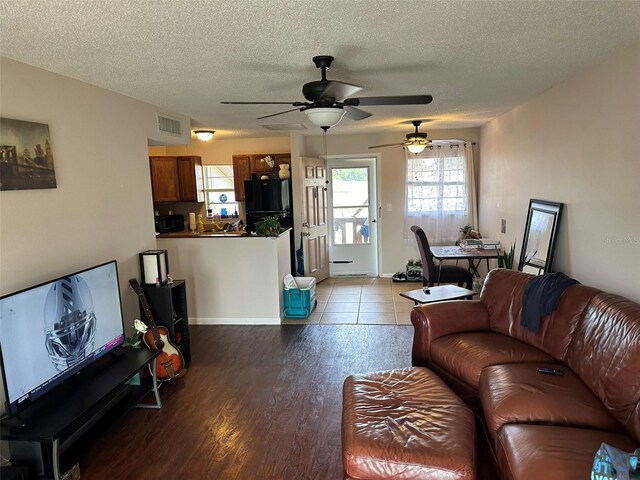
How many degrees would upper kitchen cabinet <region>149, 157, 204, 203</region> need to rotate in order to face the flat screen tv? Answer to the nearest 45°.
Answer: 0° — it already faces it

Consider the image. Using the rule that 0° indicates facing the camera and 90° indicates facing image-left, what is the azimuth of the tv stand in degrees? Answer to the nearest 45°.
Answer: approximately 315°

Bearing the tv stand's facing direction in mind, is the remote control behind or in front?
in front

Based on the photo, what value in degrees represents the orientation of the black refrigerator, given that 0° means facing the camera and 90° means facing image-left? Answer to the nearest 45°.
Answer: approximately 0°

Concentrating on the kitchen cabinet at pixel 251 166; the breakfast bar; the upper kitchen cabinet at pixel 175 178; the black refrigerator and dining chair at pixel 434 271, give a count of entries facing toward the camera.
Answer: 4

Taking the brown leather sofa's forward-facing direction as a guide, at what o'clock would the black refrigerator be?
The black refrigerator is roughly at 3 o'clock from the brown leather sofa.

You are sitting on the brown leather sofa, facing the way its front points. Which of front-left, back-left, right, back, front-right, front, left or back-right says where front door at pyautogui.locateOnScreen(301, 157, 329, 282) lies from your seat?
right

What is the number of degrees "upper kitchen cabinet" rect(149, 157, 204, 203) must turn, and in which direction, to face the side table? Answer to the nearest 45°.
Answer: approximately 45° to its left

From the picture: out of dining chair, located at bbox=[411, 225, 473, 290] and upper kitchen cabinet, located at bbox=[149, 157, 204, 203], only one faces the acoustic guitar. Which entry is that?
the upper kitchen cabinet

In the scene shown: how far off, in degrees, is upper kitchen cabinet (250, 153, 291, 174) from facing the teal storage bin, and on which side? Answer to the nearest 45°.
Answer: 0° — it already faces it

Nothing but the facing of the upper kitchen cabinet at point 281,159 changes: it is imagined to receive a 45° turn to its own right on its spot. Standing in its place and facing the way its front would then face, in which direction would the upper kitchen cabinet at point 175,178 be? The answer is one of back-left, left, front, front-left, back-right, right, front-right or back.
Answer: front-right

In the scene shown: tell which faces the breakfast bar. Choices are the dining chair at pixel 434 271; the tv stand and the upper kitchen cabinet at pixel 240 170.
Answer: the upper kitchen cabinet

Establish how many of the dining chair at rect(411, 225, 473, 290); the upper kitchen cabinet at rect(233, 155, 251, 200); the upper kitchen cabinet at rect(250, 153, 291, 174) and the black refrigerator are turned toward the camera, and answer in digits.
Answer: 3

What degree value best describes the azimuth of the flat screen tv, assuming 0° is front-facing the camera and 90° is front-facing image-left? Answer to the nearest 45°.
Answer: approximately 315°

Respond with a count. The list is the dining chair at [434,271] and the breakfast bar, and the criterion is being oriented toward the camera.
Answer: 1
